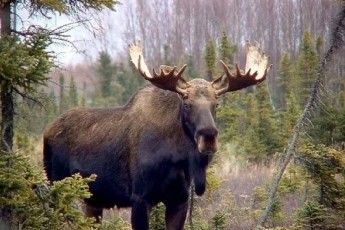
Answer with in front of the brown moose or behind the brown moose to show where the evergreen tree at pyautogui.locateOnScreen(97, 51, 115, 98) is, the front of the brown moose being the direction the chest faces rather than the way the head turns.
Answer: behind

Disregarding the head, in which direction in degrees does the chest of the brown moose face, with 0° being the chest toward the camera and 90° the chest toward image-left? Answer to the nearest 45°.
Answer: approximately 315°

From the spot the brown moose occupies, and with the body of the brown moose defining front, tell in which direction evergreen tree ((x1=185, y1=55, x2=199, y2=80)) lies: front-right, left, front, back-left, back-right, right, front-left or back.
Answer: back-left

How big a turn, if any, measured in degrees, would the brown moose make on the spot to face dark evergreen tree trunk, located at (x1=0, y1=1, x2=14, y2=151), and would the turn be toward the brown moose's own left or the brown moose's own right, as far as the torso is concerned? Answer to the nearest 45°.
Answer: approximately 90° to the brown moose's own right
